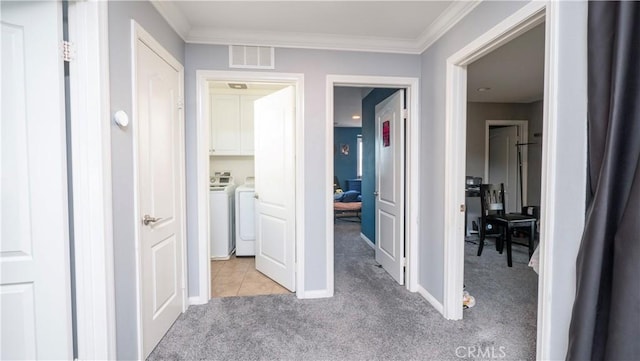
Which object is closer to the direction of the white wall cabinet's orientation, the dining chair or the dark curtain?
the dark curtain

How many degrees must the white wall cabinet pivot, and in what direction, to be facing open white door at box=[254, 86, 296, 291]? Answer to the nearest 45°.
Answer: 0° — it already faces it

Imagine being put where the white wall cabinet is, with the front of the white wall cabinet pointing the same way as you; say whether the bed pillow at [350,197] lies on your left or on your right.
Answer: on your left

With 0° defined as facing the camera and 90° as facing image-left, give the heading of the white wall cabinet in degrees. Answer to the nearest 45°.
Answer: approximately 0°

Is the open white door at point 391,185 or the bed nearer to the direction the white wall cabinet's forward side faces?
the open white door

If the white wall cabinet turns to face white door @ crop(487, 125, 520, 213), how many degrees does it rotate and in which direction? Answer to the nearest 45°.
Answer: approximately 90° to its left

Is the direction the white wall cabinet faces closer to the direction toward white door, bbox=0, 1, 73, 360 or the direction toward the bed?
the white door

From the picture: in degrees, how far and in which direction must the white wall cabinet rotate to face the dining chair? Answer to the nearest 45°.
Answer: approximately 90° to its left

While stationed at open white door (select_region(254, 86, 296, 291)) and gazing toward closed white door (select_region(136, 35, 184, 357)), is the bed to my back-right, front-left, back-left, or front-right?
back-right
